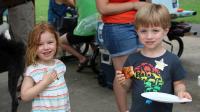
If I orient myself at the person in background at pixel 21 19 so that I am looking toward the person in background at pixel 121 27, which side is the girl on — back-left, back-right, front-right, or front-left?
front-right

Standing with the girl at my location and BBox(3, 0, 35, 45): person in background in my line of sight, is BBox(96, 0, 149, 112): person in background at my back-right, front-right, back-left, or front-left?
front-right

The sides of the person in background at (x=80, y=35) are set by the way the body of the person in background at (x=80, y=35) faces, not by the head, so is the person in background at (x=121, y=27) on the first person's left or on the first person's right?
on the first person's left

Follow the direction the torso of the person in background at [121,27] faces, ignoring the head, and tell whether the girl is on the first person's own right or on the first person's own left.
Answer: on the first person's own right

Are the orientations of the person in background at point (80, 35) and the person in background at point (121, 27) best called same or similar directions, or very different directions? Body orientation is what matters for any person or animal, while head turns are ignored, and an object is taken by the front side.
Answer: very different directions
